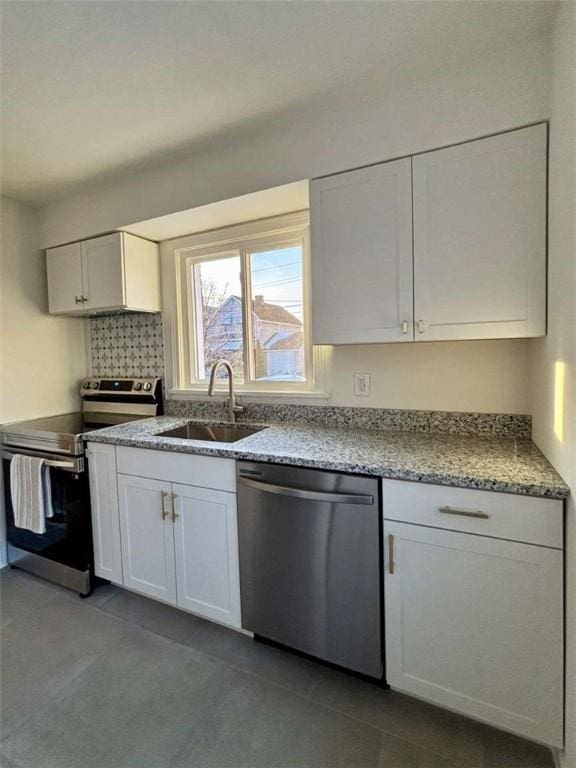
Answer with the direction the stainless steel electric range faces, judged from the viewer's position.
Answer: facing the viewer and to the left of the viewer

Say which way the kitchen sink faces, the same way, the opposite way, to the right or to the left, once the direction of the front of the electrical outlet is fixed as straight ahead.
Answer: the same way

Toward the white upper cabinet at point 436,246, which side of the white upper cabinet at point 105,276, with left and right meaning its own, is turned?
left

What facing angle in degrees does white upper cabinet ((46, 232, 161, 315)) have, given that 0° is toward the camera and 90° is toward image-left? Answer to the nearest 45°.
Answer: approximately 45°

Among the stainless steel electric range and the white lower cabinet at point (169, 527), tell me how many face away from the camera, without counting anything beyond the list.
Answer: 0

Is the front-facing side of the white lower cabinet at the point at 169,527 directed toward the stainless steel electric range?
no

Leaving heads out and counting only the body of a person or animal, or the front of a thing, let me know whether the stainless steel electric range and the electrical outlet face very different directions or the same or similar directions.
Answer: same or similar directions

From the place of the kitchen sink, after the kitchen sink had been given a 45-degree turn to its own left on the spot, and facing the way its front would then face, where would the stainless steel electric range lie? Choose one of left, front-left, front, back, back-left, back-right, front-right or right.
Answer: right

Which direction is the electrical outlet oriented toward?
toward the camera

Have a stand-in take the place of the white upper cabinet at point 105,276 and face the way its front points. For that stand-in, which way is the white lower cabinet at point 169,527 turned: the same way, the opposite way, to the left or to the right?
the same way
